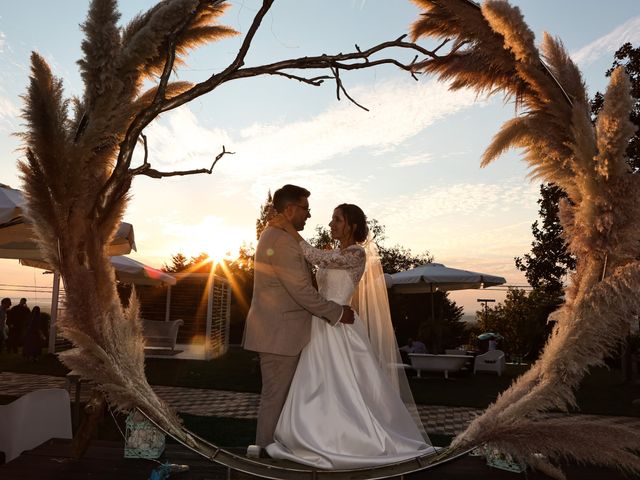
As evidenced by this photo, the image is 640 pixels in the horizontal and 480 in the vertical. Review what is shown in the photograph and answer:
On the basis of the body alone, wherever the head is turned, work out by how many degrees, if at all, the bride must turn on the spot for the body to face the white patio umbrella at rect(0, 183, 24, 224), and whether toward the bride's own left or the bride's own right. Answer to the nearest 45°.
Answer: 0° — they already face it

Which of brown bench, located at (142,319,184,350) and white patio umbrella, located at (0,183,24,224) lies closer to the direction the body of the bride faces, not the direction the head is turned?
the white patio umbrella

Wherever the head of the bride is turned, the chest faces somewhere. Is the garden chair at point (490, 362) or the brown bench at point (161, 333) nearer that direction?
the brown bench

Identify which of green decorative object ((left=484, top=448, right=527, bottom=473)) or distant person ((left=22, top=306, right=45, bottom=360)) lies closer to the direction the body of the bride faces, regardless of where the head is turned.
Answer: the distant person

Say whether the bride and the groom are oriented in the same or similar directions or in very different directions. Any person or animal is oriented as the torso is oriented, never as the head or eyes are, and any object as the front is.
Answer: very different directions

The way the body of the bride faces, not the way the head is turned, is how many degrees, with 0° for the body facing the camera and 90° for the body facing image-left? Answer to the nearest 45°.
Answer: approximately 90°

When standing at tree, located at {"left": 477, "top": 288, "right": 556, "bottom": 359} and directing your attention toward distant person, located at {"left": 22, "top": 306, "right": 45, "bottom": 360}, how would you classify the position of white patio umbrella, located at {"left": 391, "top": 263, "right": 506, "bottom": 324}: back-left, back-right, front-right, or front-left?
front-left

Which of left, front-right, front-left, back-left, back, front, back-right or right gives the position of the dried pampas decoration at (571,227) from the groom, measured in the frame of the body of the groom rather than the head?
front-right

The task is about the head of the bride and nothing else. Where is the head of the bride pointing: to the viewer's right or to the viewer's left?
to the viewer's left

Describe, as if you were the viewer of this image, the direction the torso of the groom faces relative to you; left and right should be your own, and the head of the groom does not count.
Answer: facing to the right of the viewer

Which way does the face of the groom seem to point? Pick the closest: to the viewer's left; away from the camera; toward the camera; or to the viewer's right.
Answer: to the viewer's right

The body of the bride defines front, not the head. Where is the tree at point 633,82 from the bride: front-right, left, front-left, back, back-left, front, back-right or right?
back-right

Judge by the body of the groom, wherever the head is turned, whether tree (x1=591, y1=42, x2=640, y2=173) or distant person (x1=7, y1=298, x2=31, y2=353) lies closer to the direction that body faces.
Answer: the tree

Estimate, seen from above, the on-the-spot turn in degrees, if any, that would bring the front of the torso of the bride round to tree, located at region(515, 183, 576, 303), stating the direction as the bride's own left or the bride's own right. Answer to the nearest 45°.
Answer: approximately 135° to the bride's own right
